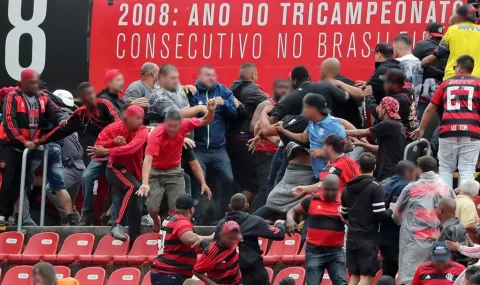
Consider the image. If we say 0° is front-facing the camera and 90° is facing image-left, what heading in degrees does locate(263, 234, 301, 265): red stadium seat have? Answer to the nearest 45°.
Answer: approximately 45°

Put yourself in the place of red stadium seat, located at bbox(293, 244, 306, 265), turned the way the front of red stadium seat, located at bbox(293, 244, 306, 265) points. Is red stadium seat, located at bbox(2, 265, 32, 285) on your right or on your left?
on your right

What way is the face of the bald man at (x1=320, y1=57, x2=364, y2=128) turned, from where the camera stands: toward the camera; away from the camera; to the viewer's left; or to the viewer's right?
away from the camera

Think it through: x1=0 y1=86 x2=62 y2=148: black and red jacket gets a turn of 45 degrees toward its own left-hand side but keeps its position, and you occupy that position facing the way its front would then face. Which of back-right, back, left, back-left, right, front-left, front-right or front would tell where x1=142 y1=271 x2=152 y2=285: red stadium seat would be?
front-right

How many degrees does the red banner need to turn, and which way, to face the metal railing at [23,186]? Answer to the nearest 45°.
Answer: approximately 45° to its right

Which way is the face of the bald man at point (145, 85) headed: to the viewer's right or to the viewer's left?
to the viewer's right
